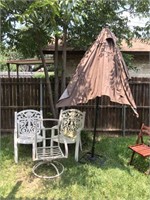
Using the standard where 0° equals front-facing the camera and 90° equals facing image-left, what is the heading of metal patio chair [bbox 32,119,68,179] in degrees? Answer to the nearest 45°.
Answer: approximately 0°

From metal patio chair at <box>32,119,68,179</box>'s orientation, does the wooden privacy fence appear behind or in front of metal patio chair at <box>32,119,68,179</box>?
behind

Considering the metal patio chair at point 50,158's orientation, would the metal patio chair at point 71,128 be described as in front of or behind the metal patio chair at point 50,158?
behind
